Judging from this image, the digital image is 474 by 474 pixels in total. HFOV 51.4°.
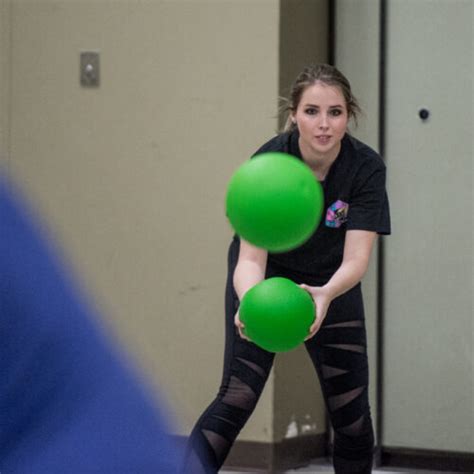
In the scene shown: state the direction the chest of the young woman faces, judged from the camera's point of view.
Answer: toward the camera

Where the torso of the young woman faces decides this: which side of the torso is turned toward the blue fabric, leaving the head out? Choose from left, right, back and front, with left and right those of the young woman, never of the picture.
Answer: front
